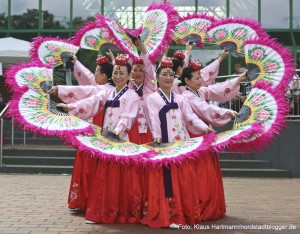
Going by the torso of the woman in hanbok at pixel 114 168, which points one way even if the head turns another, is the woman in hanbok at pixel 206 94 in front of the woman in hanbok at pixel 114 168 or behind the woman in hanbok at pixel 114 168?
behind

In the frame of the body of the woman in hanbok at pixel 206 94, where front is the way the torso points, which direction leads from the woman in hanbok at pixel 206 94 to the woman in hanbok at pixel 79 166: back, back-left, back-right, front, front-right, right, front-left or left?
back-right

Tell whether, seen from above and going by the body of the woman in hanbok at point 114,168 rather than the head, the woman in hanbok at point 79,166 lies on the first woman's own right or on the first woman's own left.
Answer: on the first woman's own right

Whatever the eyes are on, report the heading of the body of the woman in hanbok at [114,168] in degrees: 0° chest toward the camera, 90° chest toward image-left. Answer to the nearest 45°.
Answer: approximately 45°

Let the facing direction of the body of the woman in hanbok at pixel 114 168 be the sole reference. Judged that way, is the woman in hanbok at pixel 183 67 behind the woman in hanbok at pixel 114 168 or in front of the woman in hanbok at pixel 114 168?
behind

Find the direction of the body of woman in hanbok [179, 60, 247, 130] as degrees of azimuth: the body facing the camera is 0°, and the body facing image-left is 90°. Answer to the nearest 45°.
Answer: approximately 315°
